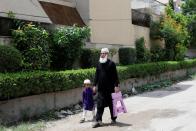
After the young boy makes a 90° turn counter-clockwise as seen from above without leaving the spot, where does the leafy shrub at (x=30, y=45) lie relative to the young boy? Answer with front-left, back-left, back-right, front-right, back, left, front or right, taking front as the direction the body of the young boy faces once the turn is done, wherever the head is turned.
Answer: back

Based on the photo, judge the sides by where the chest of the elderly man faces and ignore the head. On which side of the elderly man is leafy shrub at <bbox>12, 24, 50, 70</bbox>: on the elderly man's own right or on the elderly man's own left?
on the elderly man's own right

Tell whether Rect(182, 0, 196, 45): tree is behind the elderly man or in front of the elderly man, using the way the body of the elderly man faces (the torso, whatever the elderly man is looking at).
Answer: behind

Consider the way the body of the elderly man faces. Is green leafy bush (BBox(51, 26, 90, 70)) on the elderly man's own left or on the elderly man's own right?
on the elderly man's own right

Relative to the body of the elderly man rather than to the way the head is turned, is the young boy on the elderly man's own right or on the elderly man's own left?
on the elderly man's own right

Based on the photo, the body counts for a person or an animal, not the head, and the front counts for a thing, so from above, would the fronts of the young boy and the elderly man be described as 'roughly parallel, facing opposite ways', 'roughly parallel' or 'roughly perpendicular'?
roughly parallel

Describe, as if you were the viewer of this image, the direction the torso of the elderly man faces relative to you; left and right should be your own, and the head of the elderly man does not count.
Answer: facing the viewer and to the left of the viewer

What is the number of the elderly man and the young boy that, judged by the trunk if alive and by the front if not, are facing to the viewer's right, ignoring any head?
0

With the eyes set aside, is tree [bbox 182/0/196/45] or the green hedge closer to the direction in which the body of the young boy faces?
the green hedge
